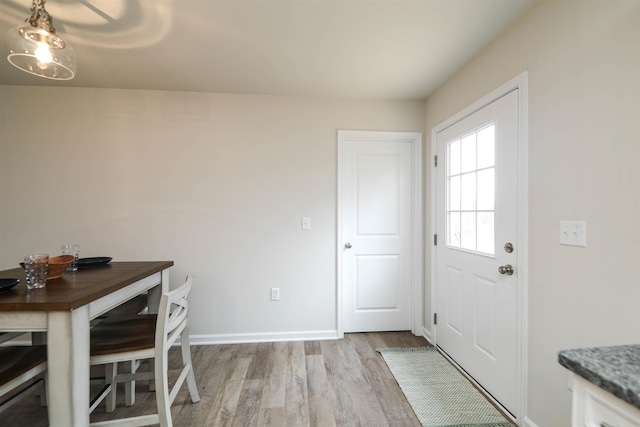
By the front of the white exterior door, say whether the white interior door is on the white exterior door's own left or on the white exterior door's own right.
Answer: on the white exterior door's own right

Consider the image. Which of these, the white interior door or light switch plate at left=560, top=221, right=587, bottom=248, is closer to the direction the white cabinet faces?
the white interior door

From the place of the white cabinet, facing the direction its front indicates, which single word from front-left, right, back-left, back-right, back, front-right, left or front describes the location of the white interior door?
right

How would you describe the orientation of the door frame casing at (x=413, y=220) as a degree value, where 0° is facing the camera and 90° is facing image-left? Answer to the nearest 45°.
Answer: approximately 0°

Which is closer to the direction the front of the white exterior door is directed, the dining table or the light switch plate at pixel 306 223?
the dining table

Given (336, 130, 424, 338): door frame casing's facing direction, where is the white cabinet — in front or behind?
in front

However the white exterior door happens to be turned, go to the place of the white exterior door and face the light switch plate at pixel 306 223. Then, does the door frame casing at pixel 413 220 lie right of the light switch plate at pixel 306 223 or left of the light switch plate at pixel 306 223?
right

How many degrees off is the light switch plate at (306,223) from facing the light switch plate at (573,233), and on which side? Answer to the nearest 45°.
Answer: approximately 45° to its left

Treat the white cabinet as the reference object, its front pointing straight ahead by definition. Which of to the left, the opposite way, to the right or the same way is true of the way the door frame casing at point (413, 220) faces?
to the left

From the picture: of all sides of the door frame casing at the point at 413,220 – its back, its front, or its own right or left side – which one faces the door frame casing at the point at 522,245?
front

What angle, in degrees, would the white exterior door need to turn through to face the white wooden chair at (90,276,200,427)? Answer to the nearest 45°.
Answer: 0° — it already faces it

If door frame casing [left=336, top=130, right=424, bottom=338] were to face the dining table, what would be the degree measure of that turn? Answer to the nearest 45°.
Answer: approximately 45° to its right

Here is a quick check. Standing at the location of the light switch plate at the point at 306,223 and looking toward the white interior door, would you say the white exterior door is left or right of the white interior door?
right

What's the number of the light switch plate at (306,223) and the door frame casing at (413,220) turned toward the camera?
2

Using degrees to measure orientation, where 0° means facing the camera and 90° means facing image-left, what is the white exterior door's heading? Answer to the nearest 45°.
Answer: approximately 45°

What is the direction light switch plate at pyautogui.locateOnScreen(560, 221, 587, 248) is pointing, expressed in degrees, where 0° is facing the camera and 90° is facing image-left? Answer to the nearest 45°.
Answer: approximately 45°

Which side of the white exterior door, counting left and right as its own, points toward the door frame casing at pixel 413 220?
right

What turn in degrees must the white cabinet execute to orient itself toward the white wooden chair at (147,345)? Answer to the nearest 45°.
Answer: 0° — it already faces it
